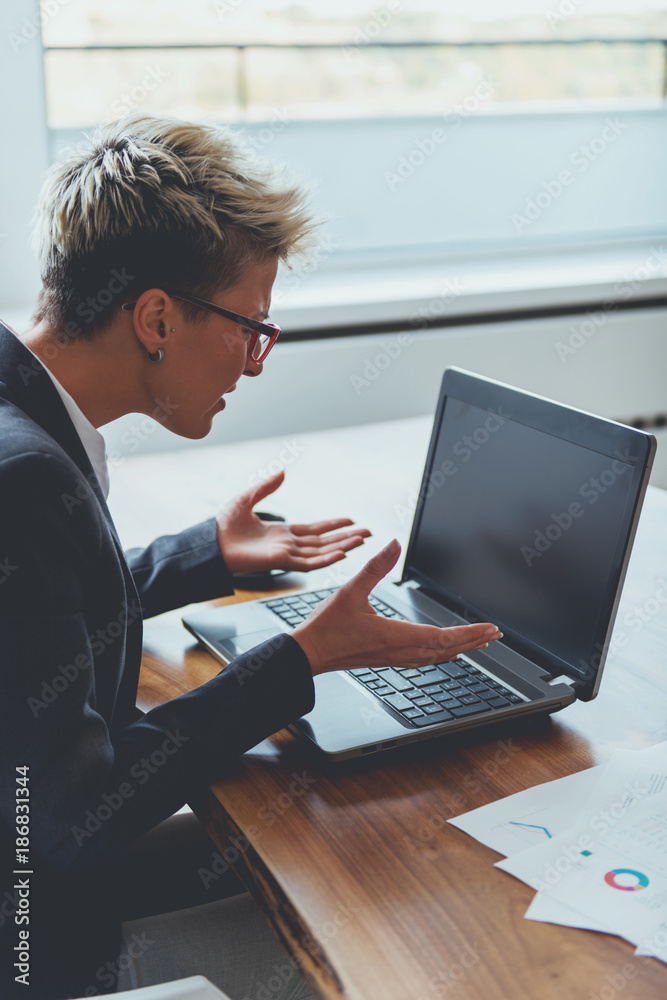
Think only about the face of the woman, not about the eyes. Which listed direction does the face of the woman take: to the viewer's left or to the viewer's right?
to the viewer's right

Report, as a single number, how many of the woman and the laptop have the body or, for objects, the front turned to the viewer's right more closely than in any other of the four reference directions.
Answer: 1

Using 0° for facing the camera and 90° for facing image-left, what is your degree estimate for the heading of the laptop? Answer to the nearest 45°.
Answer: approximately 45°

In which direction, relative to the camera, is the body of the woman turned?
to the viewer's right
